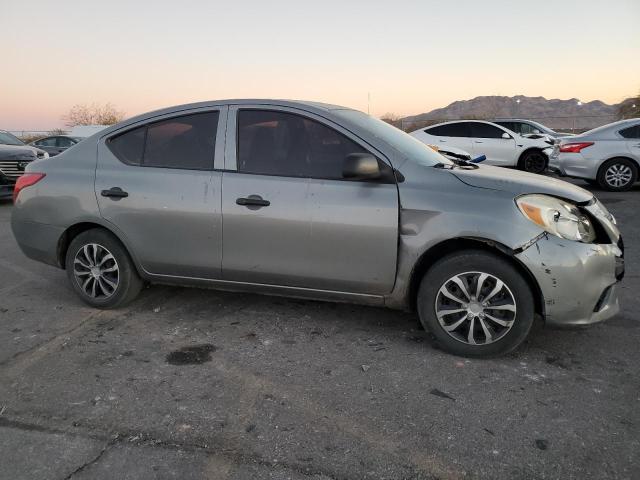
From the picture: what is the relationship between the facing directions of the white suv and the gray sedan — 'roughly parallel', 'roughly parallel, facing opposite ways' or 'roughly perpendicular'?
roughly parallel

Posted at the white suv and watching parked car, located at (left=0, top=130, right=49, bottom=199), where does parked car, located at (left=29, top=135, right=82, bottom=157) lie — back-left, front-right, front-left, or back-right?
front-right

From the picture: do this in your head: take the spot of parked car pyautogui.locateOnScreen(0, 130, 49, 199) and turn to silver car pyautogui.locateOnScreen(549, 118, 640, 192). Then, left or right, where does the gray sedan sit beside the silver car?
right

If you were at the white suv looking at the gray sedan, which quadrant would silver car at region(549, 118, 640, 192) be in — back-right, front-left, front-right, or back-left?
front-left

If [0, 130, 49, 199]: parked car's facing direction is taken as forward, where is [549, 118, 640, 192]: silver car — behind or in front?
in front

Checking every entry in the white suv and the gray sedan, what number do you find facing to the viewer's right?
2

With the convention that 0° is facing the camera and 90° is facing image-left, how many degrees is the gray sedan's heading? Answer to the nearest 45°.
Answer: approximately 270°

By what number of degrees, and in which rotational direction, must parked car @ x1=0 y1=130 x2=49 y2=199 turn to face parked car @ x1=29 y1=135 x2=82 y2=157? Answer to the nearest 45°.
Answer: approximately 135° to its left

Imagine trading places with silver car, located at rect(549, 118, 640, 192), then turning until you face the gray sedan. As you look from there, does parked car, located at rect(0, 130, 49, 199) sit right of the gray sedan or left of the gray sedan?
right

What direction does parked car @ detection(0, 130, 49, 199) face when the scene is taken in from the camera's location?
facing the viewer and to the right of the viewer

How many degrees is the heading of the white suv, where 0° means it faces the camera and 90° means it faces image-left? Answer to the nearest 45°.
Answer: approximately 270°

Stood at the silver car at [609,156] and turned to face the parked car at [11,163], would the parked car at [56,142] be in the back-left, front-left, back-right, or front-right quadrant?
front-right

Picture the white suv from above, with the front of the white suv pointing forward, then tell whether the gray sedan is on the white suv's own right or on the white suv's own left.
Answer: on the white suv's own right

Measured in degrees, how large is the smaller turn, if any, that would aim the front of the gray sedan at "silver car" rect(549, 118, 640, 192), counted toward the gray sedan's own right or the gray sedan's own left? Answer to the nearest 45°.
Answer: approximately 45° to the gray sedan's own left
